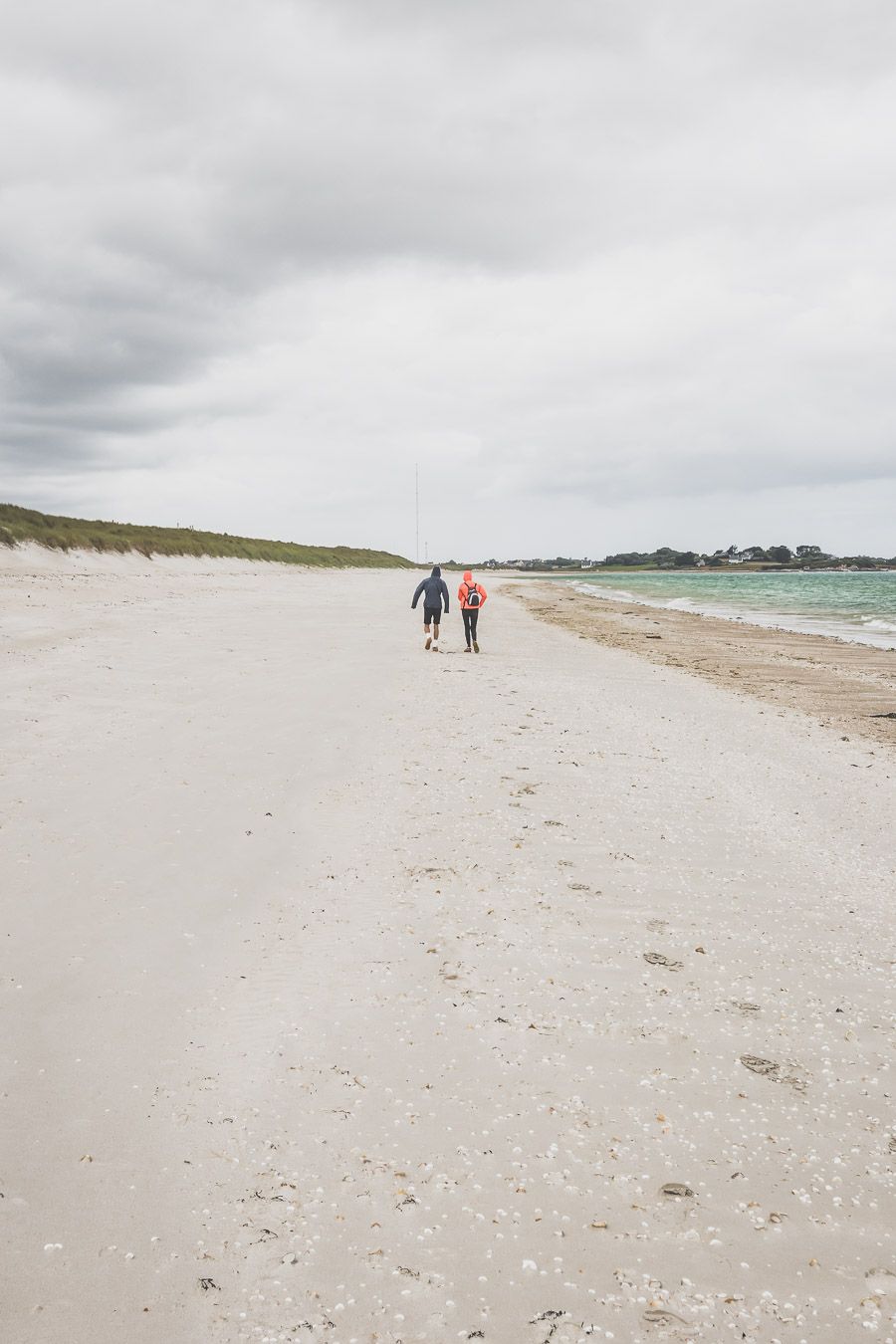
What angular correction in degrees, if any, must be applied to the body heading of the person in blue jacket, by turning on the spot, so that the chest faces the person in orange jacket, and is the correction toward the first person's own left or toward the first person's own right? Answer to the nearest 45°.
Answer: approximately 135° to the first person's own right

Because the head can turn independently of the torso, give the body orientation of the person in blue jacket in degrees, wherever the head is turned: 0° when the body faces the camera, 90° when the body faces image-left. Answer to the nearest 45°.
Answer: approximately 180°
